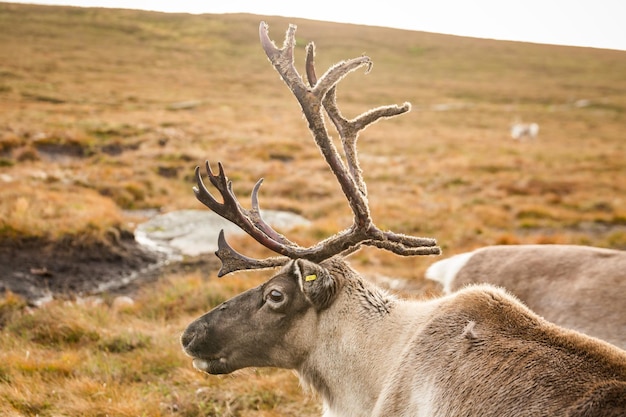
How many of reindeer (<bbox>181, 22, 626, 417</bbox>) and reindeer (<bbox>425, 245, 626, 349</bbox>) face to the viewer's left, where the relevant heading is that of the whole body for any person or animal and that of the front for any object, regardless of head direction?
1

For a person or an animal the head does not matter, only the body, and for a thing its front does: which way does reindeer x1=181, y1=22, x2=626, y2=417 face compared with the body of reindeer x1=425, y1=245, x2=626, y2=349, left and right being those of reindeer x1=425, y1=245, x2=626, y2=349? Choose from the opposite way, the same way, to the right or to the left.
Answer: the opposite way

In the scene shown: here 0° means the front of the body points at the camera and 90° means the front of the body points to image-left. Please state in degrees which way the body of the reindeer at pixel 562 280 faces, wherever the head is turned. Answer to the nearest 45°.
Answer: approximately 270°

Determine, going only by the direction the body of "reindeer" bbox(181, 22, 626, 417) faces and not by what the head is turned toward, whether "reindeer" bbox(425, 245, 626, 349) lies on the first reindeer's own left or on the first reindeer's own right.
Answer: on the first reindeer's own right

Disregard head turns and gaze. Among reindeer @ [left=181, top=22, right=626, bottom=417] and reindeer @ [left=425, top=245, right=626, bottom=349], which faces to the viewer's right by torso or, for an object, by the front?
reindeer @ [left=425, top=245, right=626, bottom=349]

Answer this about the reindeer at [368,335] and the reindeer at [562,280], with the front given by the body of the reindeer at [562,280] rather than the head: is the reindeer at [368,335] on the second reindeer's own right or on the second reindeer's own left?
on the second reindeer's own right

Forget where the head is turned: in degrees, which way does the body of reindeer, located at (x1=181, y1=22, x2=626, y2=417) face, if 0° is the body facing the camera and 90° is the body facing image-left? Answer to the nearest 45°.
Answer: approximately 90°
